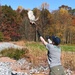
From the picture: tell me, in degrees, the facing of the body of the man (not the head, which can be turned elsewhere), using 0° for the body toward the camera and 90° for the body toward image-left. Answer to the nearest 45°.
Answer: approximately 135°
